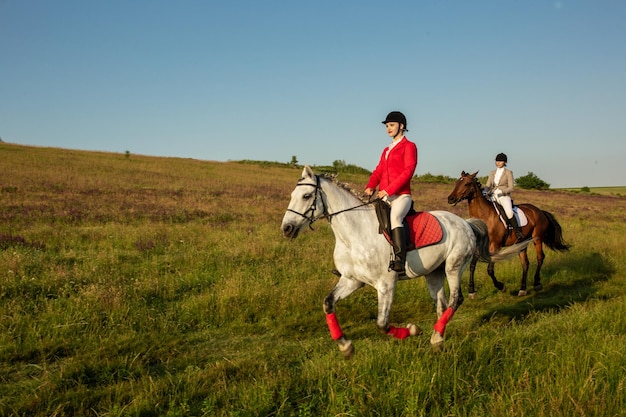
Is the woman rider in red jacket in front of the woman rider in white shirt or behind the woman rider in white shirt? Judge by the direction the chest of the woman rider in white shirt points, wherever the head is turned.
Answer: in front

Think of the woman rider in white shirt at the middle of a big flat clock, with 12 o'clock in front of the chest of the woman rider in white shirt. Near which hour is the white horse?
The white horse is roughly at 11 o'clock from the woman rider in white shirt.

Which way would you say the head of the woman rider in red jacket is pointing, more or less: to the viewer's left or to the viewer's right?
to the viewer's left

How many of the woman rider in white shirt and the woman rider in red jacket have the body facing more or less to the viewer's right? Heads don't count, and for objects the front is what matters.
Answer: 0

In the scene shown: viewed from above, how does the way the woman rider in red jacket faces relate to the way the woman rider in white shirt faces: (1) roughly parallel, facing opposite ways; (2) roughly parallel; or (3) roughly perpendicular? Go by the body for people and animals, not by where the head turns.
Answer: roughly parallel

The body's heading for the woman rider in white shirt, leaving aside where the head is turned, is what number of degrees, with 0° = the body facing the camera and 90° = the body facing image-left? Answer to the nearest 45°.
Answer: approximately 45°

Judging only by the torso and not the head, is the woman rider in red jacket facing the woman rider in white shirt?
no
